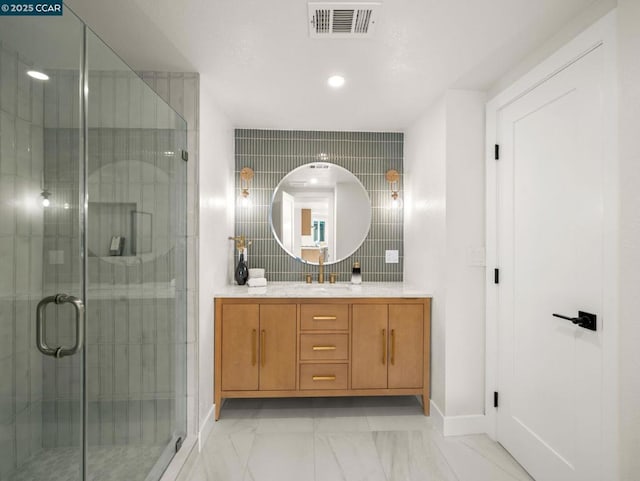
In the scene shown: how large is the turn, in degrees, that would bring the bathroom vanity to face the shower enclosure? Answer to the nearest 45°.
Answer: approximately 45° to its right

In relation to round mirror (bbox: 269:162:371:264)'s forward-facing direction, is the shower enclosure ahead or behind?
ahead

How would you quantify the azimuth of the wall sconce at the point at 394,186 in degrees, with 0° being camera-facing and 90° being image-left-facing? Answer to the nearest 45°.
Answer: approximately 0°

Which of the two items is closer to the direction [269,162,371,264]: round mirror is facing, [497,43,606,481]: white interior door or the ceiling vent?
the ceiling vent

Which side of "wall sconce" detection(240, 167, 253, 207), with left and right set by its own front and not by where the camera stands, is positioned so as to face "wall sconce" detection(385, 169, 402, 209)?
left

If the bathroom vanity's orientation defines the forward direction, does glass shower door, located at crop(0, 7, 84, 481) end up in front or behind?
in front

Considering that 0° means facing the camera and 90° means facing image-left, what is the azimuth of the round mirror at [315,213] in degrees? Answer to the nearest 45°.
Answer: approximately 0°
